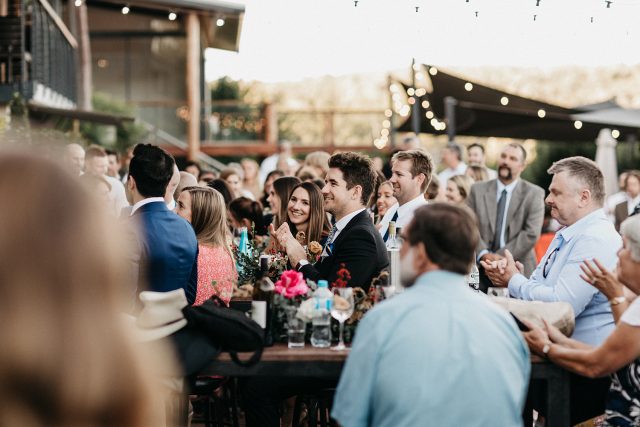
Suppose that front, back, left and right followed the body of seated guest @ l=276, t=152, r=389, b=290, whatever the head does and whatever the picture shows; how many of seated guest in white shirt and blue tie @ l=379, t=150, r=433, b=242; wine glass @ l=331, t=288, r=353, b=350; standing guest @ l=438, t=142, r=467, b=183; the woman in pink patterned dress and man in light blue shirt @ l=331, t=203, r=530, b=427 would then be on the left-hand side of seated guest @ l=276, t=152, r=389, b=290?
2

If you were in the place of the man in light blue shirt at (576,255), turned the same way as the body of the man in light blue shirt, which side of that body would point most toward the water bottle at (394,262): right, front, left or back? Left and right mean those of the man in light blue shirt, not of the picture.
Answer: front

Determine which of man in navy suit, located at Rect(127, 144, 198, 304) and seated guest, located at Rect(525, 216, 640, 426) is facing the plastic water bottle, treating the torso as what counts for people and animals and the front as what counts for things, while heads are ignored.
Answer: the seated guest

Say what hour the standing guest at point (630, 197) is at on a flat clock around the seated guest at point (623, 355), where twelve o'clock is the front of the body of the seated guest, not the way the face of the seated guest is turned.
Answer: The standing guest is roughly at 3 o'clock from the seated guest.

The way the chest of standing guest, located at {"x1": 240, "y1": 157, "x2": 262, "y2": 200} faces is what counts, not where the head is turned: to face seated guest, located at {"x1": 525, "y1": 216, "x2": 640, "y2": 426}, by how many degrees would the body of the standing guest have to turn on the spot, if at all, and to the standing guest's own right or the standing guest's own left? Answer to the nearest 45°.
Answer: approximately 45° to the standing guest's own left

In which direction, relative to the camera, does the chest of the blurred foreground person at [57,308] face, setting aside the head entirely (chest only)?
away from the camera

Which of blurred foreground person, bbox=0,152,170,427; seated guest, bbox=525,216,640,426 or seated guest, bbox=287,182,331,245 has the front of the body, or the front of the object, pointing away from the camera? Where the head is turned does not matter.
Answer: the blurred foreground person

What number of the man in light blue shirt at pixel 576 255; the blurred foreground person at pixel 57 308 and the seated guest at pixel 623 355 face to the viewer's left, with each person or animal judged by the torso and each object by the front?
2

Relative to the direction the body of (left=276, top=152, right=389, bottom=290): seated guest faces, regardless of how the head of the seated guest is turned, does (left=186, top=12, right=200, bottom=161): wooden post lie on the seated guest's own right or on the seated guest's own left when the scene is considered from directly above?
on the seated guest's own right

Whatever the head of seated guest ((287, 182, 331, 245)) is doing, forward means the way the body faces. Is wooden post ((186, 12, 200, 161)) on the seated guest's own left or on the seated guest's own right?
on the seated guest's own right

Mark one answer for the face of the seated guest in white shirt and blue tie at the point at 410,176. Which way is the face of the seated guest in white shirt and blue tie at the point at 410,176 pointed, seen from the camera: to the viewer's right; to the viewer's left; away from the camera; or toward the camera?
to the viewer's left

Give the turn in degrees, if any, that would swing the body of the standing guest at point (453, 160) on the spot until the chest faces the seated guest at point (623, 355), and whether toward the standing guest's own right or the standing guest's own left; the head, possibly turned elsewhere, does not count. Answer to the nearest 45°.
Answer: approximately 45° to the standing guest's own left

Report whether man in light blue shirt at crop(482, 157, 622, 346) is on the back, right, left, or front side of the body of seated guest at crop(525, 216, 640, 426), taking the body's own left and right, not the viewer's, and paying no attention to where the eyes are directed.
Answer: right

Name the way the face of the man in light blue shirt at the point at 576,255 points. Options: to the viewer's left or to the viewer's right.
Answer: to the viewer's left

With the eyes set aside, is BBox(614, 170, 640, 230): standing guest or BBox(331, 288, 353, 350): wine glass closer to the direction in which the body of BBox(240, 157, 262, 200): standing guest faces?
the wine glass

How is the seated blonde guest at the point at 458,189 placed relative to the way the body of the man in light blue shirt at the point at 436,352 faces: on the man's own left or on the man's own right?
on the man's own right
